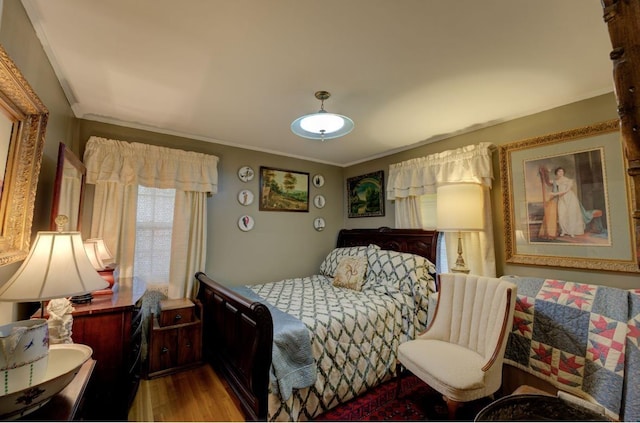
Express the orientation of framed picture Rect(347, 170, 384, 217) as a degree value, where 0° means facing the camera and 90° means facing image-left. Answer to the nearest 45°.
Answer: approximately 45°

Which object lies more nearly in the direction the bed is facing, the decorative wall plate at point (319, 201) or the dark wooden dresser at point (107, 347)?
the dark wooden dresser

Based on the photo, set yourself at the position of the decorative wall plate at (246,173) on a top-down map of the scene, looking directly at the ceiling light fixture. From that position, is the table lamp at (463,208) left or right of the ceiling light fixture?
left

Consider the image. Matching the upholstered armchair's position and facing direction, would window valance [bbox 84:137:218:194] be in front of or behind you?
in front

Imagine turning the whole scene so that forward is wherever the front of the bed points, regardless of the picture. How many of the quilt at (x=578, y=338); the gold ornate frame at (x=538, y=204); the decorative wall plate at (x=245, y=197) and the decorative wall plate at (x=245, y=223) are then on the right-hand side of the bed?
2

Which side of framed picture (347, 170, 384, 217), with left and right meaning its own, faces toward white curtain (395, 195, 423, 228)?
left

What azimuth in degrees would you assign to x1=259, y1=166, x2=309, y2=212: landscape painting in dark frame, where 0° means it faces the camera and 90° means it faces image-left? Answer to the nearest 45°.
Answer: approximately 315°

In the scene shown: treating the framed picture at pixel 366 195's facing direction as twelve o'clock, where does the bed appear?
The bed is roughly at 11 o'clock from the framed picture.

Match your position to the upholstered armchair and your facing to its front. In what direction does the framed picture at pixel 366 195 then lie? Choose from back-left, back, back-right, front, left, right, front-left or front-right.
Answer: right

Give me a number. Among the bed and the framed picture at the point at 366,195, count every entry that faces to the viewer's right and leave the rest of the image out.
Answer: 0
